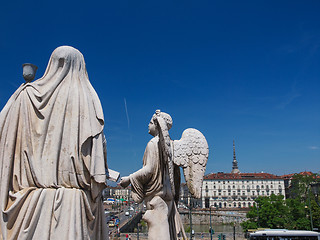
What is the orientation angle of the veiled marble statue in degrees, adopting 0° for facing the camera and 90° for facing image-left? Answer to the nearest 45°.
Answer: approximately 180°

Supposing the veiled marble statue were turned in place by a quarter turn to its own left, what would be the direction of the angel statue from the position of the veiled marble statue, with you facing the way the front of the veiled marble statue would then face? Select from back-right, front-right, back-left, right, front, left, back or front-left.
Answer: back-right
